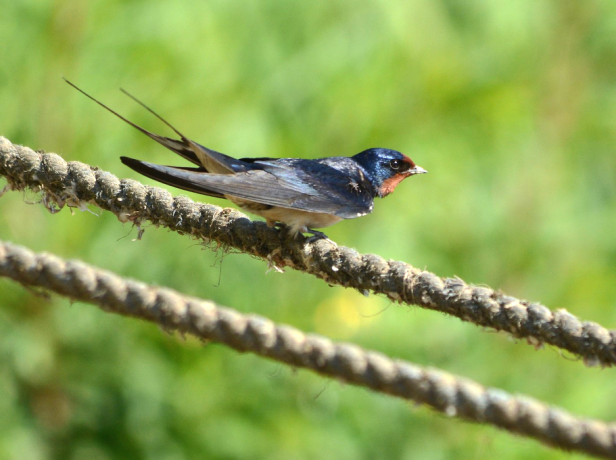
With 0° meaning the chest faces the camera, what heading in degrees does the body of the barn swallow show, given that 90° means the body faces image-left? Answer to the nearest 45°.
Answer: approximately 270°
